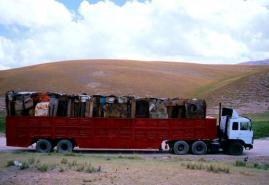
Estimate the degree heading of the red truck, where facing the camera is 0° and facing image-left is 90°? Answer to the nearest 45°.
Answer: approximately 270°
